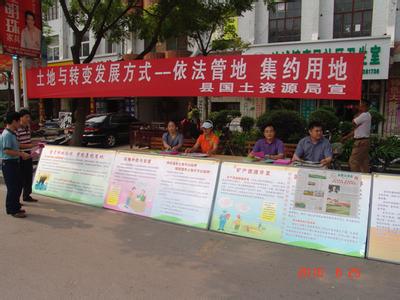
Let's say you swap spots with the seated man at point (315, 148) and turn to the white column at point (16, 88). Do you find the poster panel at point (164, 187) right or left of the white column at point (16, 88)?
left

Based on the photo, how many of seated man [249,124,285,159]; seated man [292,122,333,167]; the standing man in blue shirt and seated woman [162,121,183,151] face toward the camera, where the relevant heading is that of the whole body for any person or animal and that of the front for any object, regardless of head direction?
3

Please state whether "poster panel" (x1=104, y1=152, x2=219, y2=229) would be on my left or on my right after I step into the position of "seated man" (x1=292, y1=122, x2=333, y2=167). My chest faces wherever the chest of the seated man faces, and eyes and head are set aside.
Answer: on my right

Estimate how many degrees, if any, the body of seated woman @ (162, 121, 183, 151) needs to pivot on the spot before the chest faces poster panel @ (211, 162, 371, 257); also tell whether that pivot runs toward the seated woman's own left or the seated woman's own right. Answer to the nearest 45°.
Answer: approximately 45° to the seated woman's own left

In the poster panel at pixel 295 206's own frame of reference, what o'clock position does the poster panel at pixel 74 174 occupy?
the poster panel at pixel 74 174 is roughly at 2 o'clock from the poster panel at pixel 295 206.

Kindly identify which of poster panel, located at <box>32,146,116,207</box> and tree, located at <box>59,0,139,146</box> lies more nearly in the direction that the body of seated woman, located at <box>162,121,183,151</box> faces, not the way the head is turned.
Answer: the poster panel

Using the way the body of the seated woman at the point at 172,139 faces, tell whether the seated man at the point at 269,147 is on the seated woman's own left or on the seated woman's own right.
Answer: on the seated woman's own left

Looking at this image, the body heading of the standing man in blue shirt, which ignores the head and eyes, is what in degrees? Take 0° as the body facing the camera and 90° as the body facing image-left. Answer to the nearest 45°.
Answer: approximately 270°

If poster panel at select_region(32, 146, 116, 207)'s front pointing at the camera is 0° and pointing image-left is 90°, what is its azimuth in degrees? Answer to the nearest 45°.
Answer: approximately 45°

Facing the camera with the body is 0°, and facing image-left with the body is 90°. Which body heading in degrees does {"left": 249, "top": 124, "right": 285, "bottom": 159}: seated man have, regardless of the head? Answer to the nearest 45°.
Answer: approximately 0°
